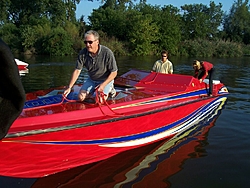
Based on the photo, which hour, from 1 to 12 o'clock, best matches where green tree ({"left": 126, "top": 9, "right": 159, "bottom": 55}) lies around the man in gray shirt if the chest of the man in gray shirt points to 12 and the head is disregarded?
The green tree is roughly at 5 o'clock from the man in gray shirt.

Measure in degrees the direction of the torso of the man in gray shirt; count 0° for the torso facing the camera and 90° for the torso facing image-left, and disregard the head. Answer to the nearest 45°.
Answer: approximately 45°
